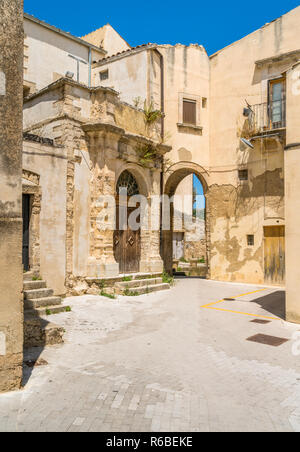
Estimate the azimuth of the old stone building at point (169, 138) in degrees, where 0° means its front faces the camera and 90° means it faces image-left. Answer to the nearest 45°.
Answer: approximately 0°
